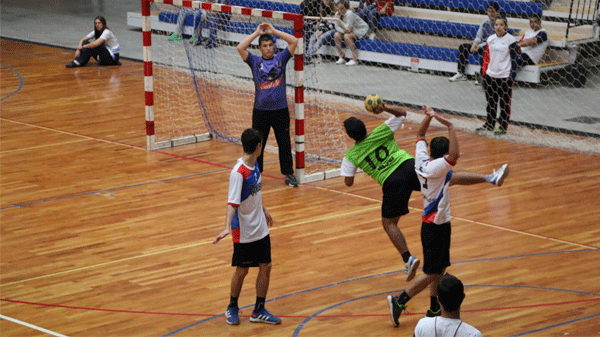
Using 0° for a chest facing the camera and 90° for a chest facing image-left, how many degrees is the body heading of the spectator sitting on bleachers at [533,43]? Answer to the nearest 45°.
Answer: approximately 45°

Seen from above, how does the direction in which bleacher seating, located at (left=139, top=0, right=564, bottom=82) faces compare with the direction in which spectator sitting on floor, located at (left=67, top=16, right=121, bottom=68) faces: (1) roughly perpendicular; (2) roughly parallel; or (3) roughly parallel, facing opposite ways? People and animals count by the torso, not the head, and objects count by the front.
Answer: roughly parallel

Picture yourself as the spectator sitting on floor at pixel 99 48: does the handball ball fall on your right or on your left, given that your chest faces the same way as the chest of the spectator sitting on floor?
on your left

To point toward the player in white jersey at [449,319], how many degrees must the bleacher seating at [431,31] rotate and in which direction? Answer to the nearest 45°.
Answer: approximately 45° to its left

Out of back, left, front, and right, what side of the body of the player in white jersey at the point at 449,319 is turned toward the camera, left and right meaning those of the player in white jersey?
back

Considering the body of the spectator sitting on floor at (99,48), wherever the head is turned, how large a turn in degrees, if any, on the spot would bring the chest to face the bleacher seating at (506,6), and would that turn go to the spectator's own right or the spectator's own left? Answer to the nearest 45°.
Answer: approximately 135° to the spectator's own left

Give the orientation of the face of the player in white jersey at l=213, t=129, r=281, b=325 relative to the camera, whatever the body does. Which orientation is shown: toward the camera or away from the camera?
away from the camera

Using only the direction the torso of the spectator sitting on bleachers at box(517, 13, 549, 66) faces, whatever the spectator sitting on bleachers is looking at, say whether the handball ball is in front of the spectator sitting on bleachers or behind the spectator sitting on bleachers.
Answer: in front

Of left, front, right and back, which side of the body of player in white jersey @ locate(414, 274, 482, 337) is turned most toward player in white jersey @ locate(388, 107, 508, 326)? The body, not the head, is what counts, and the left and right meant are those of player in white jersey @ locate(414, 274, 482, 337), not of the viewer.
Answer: front

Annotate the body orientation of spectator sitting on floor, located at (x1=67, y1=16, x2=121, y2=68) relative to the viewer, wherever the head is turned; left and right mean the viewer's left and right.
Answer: facing the viewer and to the left of the viewer
